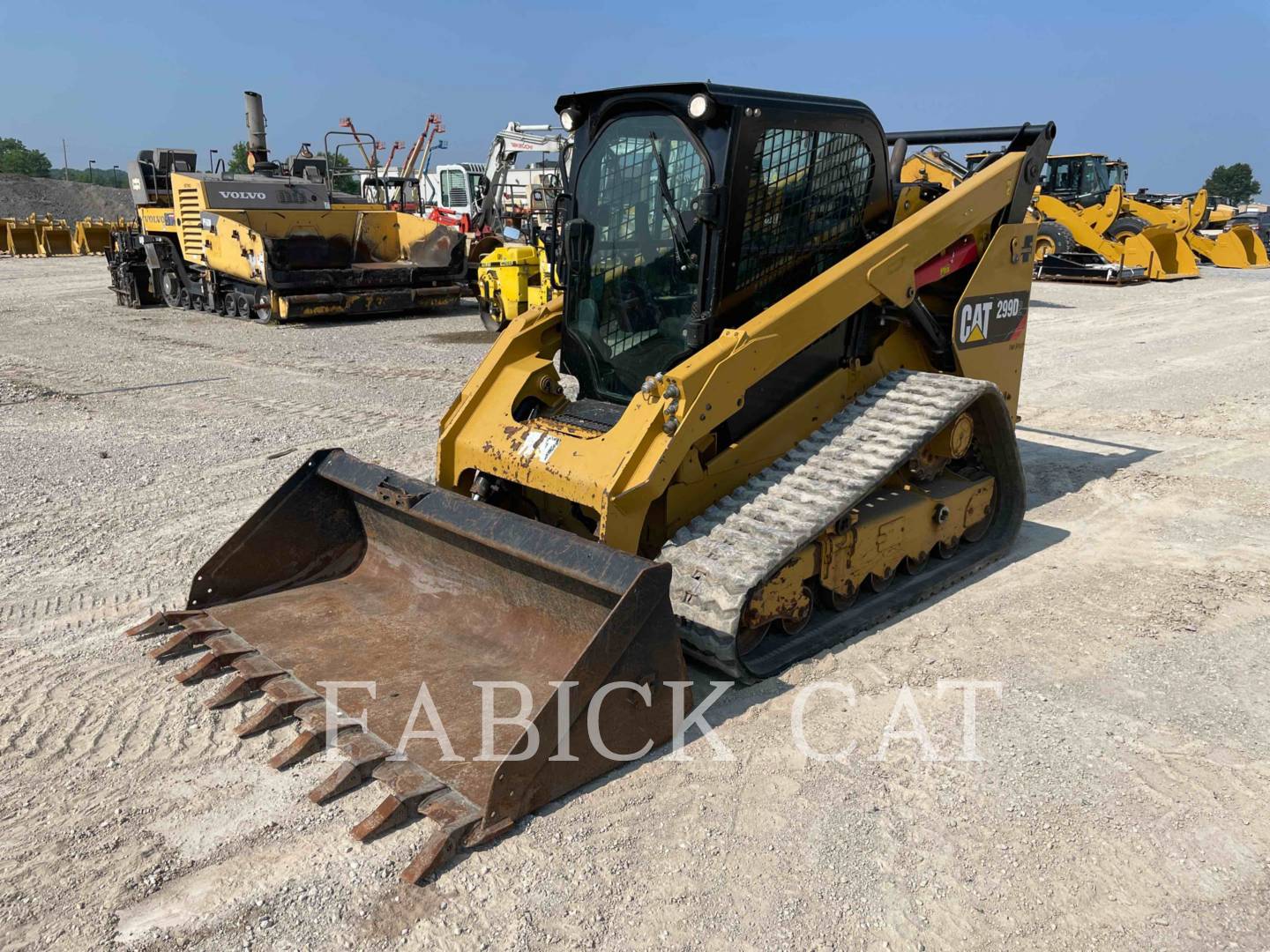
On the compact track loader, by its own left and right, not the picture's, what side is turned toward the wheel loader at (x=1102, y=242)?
back

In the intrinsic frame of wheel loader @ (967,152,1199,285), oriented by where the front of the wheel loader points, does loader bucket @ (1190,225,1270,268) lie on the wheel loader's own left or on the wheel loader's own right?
on the wheel loader's own left

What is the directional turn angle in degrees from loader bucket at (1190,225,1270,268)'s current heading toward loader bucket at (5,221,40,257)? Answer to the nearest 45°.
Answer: approximately 135° to its right

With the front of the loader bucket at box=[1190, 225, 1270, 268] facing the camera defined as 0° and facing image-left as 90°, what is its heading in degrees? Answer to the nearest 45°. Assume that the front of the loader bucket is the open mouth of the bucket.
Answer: approximately 315°

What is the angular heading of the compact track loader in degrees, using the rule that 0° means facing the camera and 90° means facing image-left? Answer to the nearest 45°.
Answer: approximately 45°

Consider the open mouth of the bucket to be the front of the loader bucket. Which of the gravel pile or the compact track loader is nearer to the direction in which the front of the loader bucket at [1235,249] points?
the compact track loader

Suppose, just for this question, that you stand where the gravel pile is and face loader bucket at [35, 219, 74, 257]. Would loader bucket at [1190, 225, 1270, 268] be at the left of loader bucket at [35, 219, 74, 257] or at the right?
left

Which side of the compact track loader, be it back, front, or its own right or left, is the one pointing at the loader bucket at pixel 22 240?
right

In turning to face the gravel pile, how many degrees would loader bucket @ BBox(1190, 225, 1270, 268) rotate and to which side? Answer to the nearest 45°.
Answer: approximately 135° to its right

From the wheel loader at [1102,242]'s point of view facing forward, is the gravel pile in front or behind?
behind

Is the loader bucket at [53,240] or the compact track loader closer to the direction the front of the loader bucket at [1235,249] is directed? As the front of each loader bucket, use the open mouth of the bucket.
the compact track loader

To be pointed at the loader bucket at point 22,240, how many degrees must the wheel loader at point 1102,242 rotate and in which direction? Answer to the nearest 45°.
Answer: approximately 135° to its right
